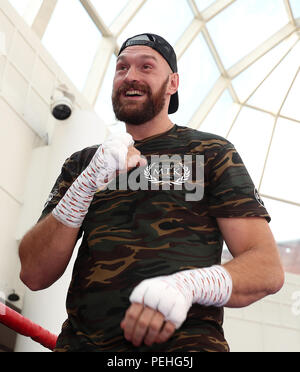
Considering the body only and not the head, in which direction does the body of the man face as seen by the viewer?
toward the camera

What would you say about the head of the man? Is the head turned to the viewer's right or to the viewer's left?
to the viewer's left
